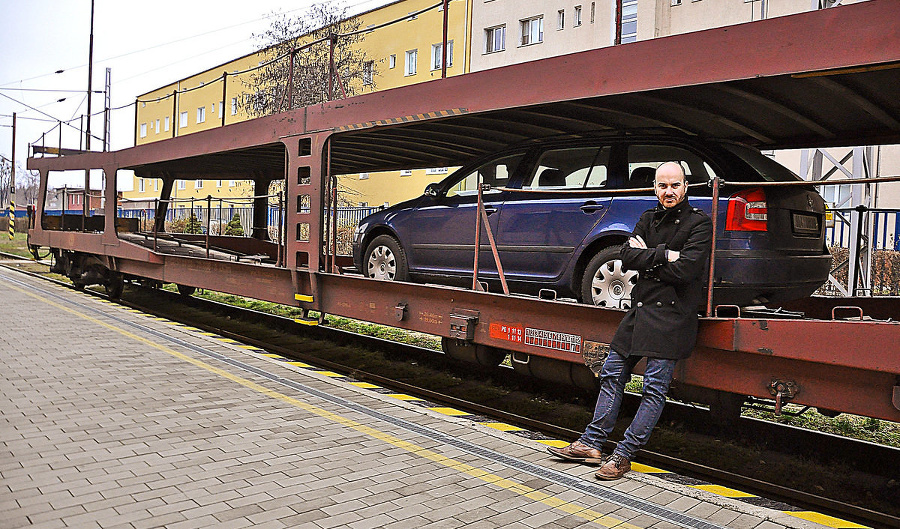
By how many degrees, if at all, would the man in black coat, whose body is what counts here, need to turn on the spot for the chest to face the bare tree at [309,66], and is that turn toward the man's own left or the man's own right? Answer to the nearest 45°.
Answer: approximately 90° to the man's own right

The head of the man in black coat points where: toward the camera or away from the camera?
toward the camera

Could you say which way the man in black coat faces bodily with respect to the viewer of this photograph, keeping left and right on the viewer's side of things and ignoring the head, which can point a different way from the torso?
facing the viewer and to the left of the viewer

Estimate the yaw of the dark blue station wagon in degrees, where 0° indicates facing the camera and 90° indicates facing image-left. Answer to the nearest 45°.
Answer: approximately 135°

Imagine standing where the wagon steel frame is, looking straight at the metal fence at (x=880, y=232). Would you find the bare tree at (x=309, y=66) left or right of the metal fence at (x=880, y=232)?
left

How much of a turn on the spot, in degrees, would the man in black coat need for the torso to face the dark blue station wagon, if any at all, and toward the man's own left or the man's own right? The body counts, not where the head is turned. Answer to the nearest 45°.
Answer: approximately 135° to the man's own right

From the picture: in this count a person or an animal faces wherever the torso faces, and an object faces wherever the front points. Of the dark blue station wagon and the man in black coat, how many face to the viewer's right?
0

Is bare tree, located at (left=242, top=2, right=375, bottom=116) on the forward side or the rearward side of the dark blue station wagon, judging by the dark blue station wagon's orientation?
on the forward side

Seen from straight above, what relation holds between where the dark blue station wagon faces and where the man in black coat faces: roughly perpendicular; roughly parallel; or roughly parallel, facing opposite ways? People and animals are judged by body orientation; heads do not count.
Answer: roughly perpendicular
